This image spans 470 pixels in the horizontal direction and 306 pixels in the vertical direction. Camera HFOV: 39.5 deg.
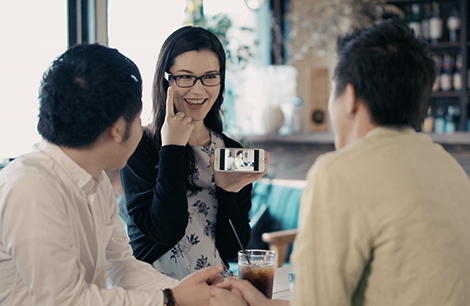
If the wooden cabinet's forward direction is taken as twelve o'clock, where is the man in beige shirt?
The man in beige shirt is roughly at 12 o'clock from the wooden cabinet.

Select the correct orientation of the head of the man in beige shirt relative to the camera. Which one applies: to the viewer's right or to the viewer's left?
to the viewer's left

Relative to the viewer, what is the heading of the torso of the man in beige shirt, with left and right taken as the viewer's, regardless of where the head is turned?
facing away from the viewer and to the left of the viewer

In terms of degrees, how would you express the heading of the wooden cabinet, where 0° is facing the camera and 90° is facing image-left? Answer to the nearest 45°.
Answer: approximately 0°

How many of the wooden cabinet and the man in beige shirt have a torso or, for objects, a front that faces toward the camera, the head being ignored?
1

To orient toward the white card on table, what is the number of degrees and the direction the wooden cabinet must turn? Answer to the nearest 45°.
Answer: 0° — it already faces it

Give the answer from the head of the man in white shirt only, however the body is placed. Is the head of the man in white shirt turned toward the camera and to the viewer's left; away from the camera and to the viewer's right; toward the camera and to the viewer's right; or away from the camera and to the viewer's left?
away from the camera and to the viewer's right

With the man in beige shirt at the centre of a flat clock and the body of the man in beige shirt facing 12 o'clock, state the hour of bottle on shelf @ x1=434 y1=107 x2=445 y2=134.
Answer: The bottle on shelf is roughly at 2 o'clock from the man in beige shirt.
